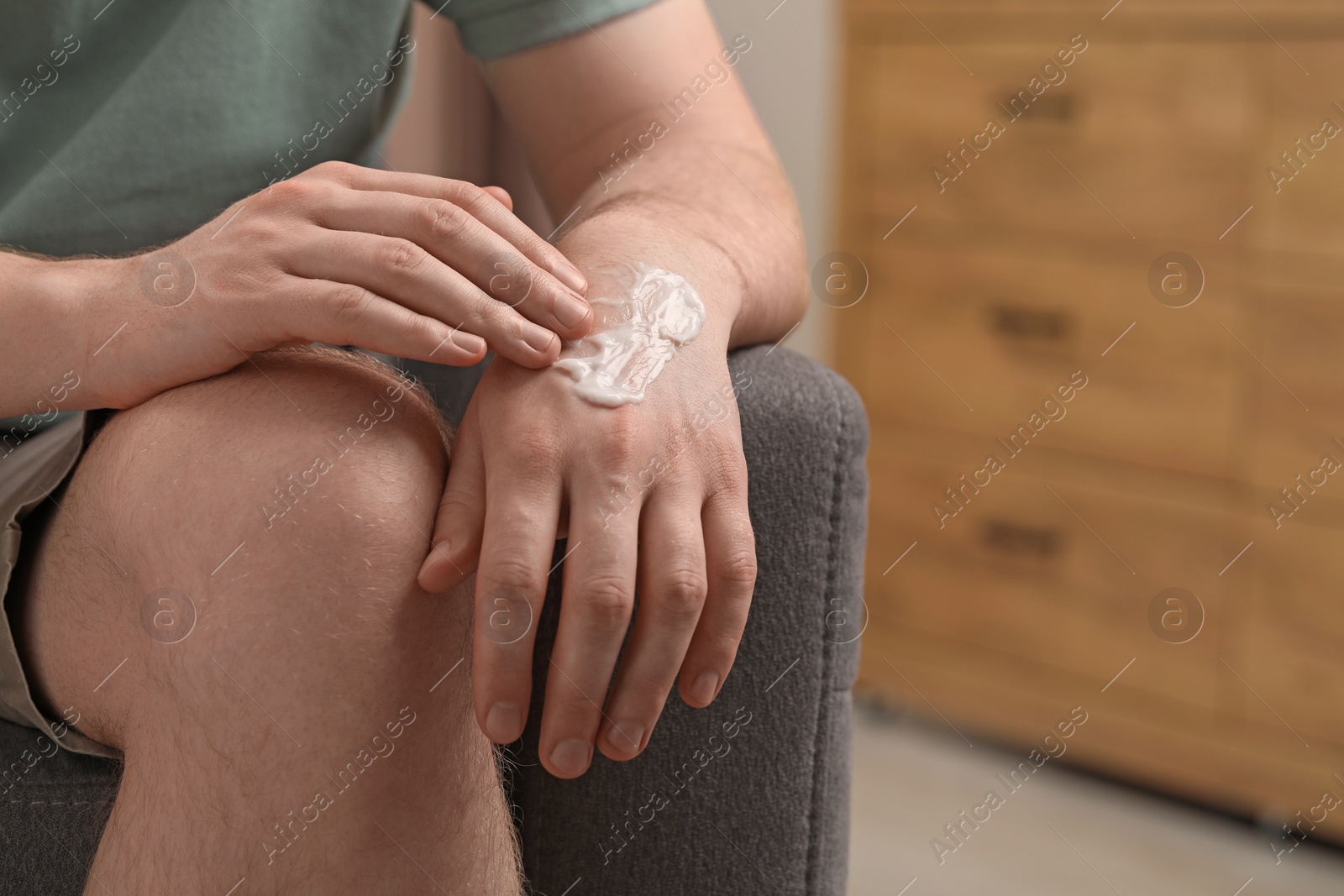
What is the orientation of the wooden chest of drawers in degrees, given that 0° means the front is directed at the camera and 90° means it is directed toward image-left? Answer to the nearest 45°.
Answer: approximately 45°
